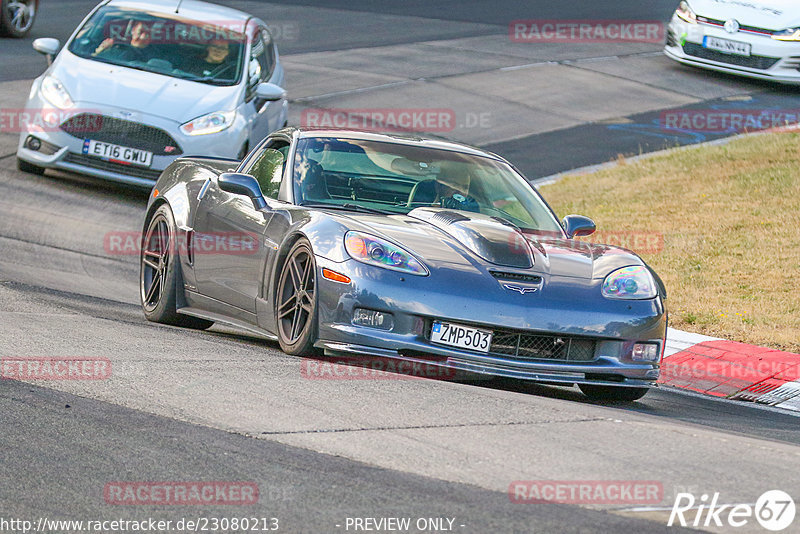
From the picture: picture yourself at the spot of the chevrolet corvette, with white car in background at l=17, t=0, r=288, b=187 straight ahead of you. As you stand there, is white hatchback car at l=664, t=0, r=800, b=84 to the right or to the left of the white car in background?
right

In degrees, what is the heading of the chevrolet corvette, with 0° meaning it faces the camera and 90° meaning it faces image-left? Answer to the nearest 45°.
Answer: approximately 315°

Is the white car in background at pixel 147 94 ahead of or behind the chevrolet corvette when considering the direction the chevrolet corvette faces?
behind

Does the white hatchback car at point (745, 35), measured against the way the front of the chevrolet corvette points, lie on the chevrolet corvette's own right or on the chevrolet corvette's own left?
on the chevrolet corvette's own left
